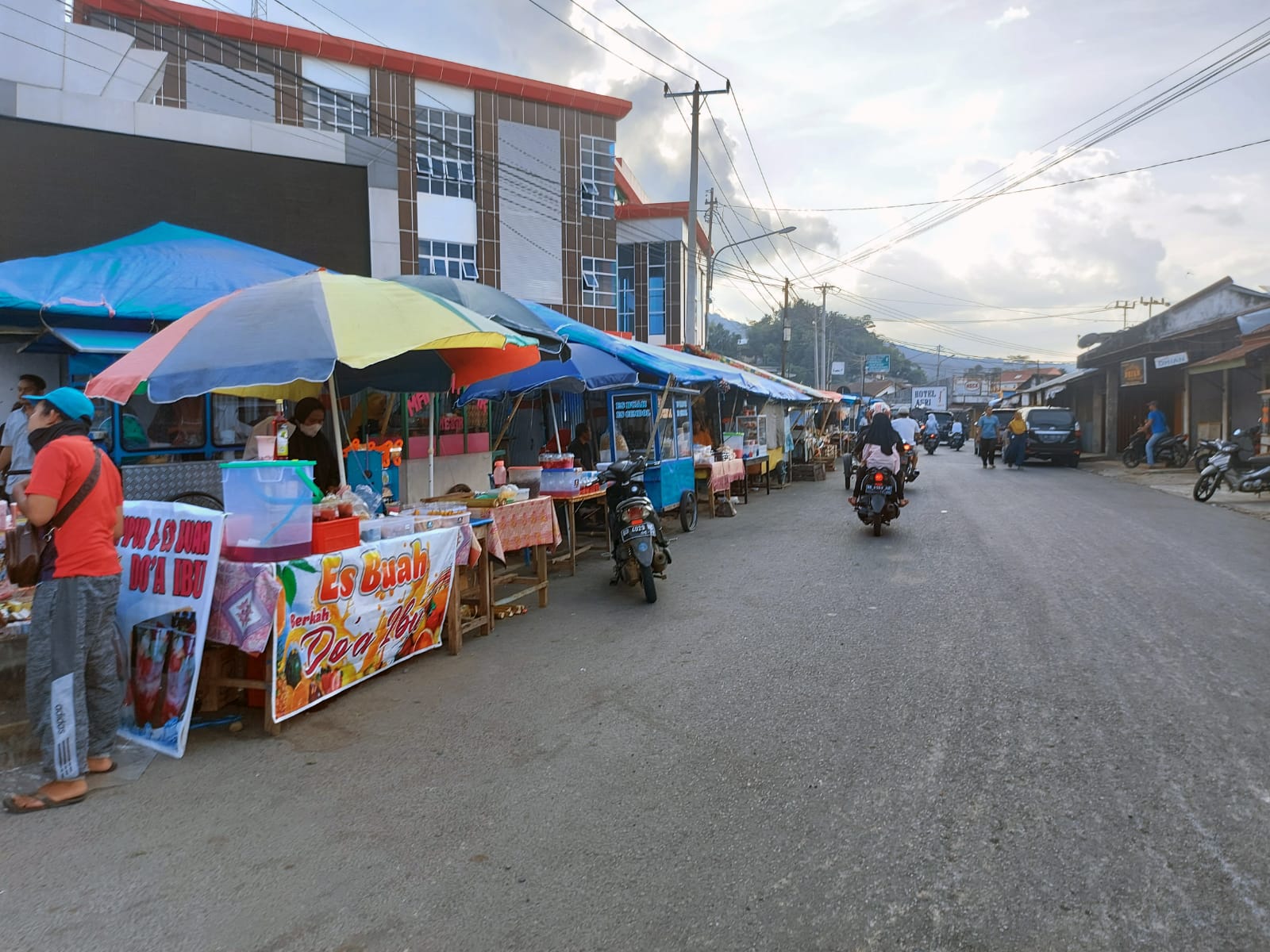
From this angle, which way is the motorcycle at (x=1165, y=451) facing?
to the viewer's left

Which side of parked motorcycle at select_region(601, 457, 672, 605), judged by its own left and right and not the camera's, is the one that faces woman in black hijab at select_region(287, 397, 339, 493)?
left

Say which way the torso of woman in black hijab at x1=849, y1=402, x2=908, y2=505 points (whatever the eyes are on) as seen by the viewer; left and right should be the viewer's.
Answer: facing away from the viewer

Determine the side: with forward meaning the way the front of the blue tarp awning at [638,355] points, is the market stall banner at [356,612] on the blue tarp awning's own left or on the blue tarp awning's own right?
on the blue tarp awning's own right

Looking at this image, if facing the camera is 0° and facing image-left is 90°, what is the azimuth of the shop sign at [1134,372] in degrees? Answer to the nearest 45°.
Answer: approximately 45°

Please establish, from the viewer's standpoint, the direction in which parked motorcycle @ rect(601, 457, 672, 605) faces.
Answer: facing away from the viewer

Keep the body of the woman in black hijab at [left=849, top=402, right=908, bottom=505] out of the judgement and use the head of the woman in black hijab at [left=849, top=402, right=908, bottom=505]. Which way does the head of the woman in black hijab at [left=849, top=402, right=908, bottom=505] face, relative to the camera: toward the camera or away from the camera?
away from the camera

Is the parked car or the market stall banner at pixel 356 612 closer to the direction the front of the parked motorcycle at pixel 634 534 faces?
the parked car

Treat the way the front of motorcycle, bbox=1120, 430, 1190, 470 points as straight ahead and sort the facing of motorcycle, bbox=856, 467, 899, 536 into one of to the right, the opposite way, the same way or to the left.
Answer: to the right

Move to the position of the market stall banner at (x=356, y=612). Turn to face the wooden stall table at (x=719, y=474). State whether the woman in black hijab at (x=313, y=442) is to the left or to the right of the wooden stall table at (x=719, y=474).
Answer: left

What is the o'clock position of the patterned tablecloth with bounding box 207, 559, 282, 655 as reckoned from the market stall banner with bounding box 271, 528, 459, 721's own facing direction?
The patterned tablecloth is roughly at 3 o'clock from the market stall banner.
